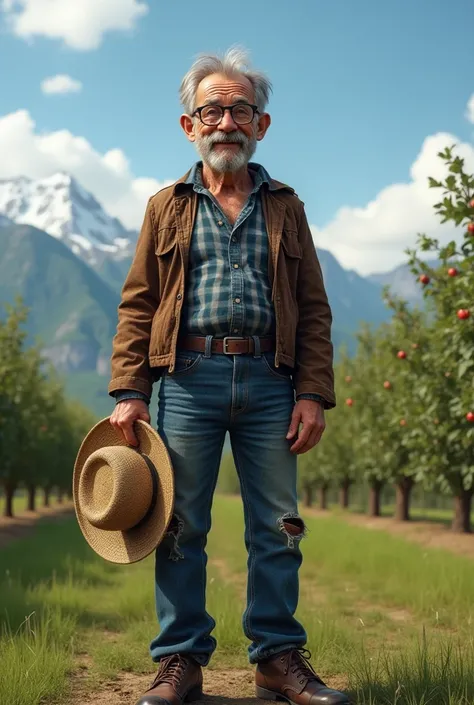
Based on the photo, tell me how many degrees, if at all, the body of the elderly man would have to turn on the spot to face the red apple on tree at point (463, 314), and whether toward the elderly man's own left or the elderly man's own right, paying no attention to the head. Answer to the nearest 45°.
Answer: approximately 135° to the elderly man's own left

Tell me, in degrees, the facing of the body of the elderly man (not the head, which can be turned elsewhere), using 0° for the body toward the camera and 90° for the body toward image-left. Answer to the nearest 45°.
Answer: approximately 0°
